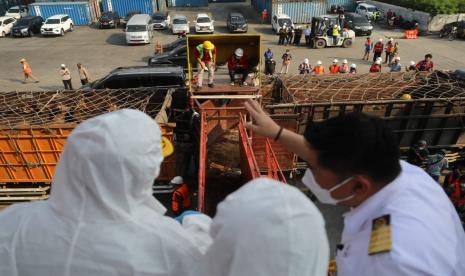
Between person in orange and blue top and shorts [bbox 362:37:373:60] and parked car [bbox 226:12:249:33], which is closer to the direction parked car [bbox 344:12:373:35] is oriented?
the person in orange and blue top and shorts

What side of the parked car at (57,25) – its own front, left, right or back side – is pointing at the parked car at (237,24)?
left

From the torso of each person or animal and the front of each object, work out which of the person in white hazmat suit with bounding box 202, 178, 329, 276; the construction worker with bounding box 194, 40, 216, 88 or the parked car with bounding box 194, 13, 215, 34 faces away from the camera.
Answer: the person in white hazmat suit

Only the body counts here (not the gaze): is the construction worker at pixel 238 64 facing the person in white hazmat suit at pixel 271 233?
yes

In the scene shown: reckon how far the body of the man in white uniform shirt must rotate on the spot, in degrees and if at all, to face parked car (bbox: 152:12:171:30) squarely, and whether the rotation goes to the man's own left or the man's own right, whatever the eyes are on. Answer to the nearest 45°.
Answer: approximately 45° to the man's own right

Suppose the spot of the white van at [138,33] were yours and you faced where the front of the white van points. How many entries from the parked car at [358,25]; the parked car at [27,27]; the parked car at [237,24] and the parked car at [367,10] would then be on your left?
3

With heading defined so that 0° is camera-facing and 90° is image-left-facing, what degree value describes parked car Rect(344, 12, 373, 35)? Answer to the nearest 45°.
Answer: approximately 315°

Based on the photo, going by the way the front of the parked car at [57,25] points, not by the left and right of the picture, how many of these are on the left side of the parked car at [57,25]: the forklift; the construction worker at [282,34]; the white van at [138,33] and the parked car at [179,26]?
4

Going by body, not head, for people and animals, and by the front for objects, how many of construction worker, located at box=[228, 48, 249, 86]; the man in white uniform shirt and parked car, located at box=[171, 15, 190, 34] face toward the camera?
2

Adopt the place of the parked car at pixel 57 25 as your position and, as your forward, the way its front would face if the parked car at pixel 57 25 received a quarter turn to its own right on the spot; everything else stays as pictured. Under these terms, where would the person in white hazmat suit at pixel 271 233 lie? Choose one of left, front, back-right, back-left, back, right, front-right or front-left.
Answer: back-left

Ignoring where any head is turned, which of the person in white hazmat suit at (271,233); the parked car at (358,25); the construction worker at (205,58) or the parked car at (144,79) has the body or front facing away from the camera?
the person in white hazmat suit

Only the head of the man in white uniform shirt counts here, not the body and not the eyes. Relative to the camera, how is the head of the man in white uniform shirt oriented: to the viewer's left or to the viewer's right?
to the viewer's left

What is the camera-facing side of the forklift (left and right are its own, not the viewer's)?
left

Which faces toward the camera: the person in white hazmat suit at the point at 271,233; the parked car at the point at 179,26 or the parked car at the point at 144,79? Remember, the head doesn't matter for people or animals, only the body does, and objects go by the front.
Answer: the parked car at the point at 179,26

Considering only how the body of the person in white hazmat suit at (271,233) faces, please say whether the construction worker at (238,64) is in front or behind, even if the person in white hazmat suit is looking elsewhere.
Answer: in front

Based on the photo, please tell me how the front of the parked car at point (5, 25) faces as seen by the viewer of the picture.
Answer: facing the viewer and to the left of the viewer

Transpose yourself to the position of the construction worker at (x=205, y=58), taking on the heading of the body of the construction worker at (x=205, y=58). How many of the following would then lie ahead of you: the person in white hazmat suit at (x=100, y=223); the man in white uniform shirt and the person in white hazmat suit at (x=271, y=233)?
3

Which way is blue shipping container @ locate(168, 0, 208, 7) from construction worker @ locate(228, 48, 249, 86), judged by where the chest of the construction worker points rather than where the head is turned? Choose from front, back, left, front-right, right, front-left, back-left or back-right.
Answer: back

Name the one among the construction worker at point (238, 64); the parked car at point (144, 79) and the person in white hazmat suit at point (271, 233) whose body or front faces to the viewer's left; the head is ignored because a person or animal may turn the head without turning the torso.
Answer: the parked car

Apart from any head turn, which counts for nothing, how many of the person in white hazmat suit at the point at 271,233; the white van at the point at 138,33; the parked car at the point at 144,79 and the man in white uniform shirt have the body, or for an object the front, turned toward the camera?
1

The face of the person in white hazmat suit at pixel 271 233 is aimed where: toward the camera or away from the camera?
away from the camera

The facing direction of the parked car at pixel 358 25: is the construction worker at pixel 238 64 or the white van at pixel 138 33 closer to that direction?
the construction worker
